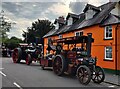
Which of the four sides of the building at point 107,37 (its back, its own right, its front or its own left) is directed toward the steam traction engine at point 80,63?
front

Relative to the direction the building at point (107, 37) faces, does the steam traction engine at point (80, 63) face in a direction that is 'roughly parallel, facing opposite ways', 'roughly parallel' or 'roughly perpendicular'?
roughly perpendicular
